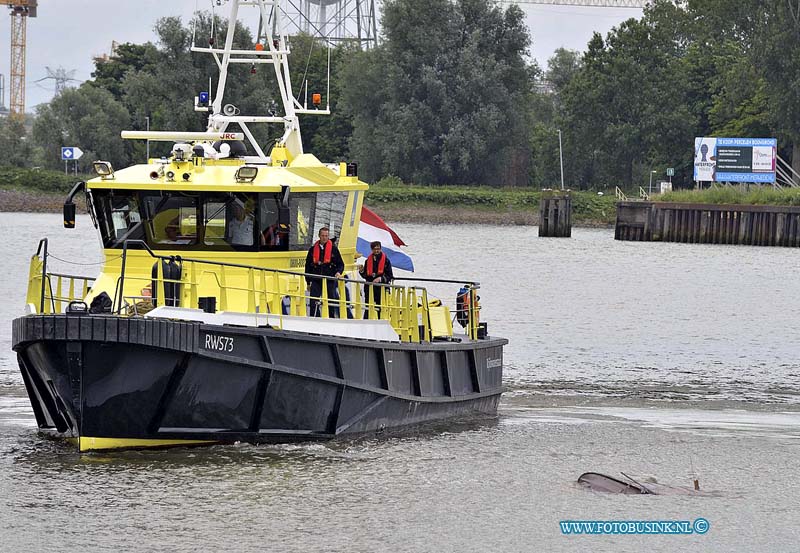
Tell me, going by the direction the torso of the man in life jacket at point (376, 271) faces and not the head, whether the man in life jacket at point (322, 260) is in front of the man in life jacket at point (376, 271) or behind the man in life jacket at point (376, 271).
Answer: in front

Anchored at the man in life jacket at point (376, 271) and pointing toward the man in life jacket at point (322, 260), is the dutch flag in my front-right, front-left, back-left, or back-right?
back-right

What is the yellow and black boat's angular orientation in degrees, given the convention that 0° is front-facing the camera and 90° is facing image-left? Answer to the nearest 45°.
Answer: approximately 45°

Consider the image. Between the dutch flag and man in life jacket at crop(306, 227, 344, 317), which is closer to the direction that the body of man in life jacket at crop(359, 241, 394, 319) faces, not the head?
the man in life jacket

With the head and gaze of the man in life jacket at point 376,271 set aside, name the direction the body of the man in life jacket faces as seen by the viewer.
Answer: toward the camera

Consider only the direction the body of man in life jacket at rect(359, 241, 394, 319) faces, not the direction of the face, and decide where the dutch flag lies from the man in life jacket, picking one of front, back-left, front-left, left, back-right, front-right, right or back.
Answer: back
